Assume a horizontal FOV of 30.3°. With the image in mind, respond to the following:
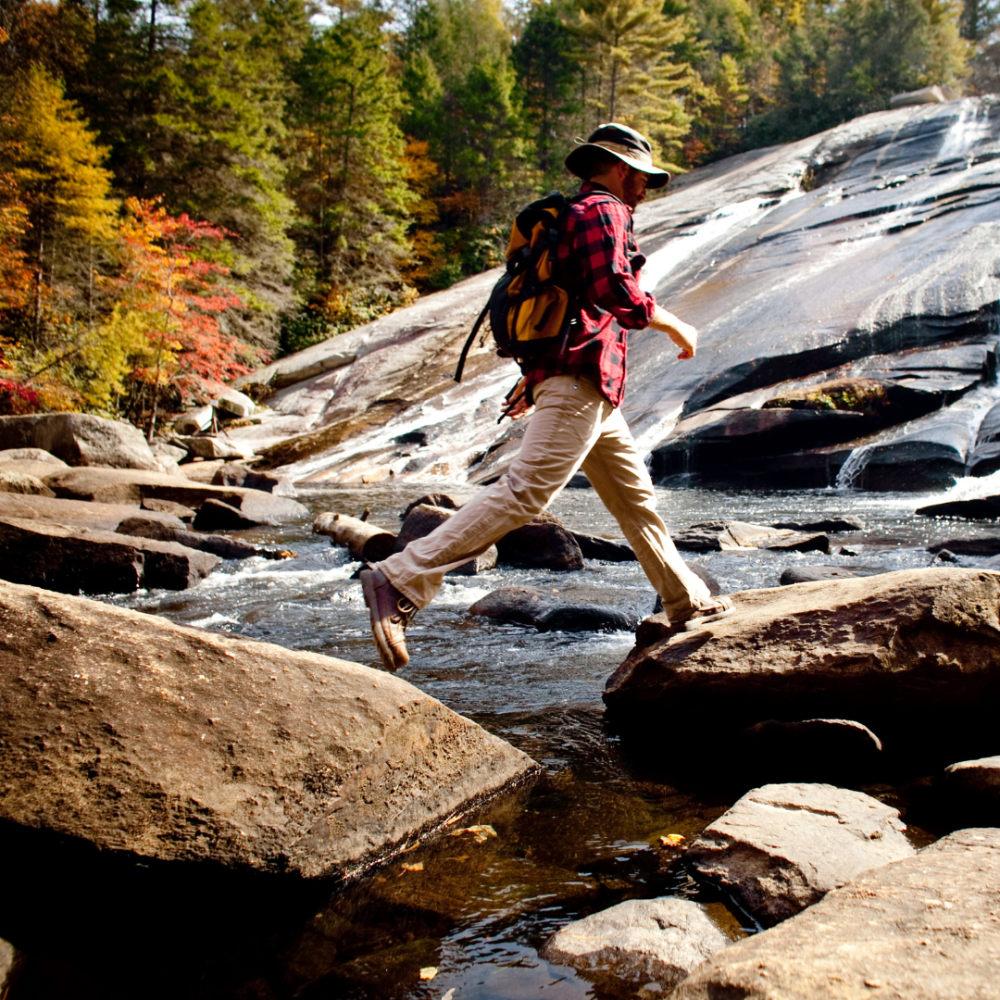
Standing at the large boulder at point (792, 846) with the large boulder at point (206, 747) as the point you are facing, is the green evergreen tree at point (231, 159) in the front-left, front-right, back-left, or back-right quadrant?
front-right

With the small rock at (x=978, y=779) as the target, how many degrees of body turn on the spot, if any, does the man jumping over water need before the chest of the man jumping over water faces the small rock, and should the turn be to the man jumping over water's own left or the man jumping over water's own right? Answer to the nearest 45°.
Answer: approximately 45° to the man jumping over water's own right

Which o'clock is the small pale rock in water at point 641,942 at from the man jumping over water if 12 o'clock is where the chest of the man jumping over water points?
The small pale rock in water is roughly at 3 o'clock from the man jumping over water.

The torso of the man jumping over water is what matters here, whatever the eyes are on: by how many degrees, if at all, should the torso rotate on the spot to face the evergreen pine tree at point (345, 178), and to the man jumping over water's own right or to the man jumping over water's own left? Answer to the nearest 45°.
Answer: approximately 90° to the man jumping over water's own left

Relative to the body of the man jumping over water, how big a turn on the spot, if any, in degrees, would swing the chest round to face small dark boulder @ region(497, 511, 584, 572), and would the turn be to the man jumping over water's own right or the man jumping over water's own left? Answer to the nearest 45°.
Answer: approximately 90° to the man jumping over water's own left

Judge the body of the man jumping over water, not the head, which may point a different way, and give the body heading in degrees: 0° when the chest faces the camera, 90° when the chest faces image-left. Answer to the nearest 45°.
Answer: approximately 270°

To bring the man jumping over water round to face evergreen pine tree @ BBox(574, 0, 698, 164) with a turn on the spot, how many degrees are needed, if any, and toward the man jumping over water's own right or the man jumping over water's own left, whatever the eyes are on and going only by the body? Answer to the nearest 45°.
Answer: approximately 90° to the man jumping over water's own left
